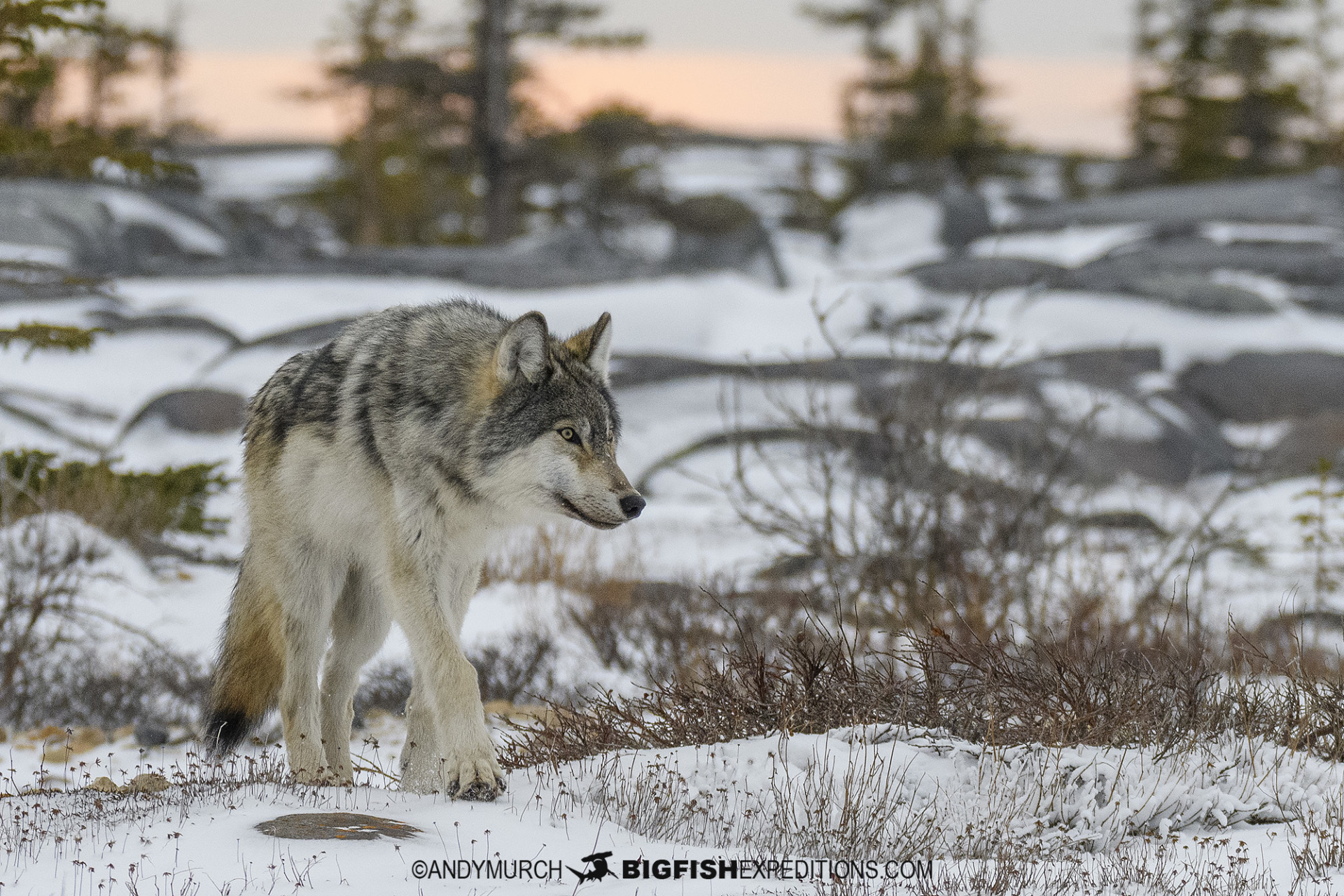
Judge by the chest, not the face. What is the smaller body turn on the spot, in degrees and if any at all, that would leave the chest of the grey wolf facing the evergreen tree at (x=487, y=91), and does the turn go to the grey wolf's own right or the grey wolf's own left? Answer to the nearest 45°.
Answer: approximately 135° to the grey wolf's own left

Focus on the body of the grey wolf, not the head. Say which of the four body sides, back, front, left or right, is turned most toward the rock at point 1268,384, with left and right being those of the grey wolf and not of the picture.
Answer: left

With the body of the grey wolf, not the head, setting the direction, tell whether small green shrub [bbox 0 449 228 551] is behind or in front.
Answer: behind

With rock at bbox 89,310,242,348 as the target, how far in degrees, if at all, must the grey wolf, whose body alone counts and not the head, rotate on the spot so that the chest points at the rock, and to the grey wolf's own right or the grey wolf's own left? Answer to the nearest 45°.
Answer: approximately 135° to the grey wolf's own left

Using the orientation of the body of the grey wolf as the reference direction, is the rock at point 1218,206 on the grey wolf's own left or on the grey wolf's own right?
on the grey wolf's own left

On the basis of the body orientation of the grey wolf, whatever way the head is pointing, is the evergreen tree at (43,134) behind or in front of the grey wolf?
behind

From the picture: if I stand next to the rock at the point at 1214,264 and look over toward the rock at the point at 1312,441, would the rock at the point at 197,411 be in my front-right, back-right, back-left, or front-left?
front-right

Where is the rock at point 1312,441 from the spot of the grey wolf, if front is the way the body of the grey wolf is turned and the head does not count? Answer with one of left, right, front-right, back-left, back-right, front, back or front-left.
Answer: left

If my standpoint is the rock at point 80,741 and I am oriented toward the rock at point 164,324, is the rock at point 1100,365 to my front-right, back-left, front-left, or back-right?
front-right

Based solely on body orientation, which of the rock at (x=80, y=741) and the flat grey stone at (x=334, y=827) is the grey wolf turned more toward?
the flat grey stone

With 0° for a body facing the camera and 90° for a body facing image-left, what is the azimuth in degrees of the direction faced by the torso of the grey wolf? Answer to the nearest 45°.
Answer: approximately 315°

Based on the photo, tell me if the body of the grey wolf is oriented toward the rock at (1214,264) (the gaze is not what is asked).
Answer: no

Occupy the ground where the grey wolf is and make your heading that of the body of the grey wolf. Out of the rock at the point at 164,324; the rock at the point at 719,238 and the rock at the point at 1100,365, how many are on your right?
0
